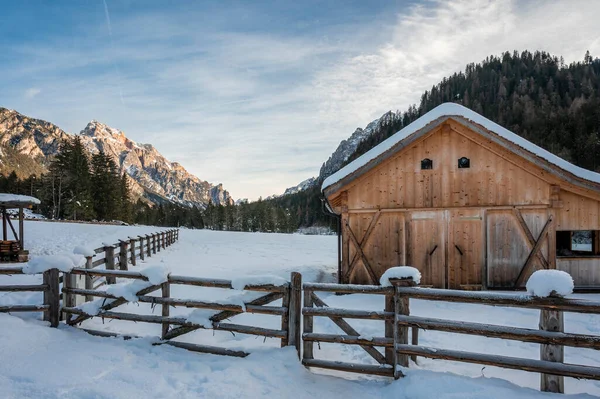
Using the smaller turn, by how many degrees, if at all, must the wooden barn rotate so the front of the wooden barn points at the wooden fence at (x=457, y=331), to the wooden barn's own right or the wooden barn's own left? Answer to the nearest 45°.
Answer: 0° — it already faces it

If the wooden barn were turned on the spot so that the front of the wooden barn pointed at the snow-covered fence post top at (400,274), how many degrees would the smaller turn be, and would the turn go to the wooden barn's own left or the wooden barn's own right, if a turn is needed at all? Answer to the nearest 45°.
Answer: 0° — it already faces it

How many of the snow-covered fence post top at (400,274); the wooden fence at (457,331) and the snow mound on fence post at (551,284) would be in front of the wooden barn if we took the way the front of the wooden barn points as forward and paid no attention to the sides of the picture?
3

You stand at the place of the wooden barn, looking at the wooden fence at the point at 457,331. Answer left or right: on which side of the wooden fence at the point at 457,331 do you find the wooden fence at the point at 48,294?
right

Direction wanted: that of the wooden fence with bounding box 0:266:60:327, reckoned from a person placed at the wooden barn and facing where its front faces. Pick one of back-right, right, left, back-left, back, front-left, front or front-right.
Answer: front-right

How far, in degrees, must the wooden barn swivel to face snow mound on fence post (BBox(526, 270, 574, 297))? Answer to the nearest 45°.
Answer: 0° — it already faces it

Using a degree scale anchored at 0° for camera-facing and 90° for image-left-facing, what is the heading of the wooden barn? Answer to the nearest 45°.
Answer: approximately 0°

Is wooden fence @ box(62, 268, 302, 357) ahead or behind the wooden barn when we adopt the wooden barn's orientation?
ahead

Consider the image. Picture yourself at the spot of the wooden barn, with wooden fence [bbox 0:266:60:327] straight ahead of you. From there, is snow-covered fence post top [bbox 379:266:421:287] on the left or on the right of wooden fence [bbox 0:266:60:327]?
left
